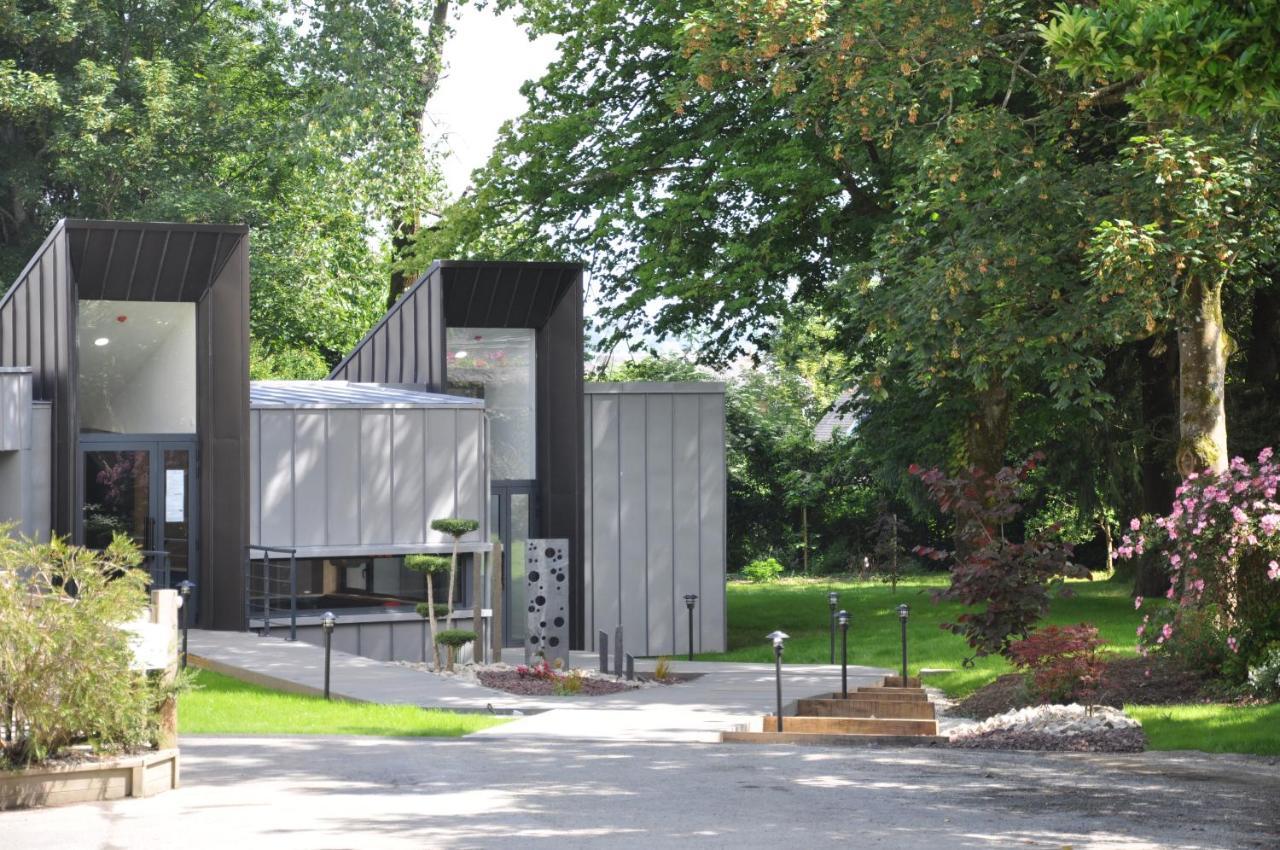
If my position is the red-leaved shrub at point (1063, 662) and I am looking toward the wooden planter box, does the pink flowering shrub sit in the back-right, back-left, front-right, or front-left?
back-right

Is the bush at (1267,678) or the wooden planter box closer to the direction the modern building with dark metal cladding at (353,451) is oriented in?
the wooden planter box

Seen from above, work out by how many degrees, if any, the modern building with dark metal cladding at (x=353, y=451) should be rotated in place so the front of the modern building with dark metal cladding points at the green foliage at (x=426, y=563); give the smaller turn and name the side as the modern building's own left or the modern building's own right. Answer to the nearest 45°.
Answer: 0° — it already faces it

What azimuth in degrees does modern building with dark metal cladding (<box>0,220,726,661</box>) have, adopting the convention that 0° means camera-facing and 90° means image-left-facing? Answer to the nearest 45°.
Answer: approximately 0°

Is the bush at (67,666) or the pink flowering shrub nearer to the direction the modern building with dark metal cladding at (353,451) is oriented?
the bush

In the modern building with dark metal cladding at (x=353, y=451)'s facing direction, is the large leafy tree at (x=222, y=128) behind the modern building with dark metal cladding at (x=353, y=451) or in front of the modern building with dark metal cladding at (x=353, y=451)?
behind

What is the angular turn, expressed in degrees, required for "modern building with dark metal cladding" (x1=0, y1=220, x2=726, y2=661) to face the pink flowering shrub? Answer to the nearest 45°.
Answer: approximately 45° to its left
